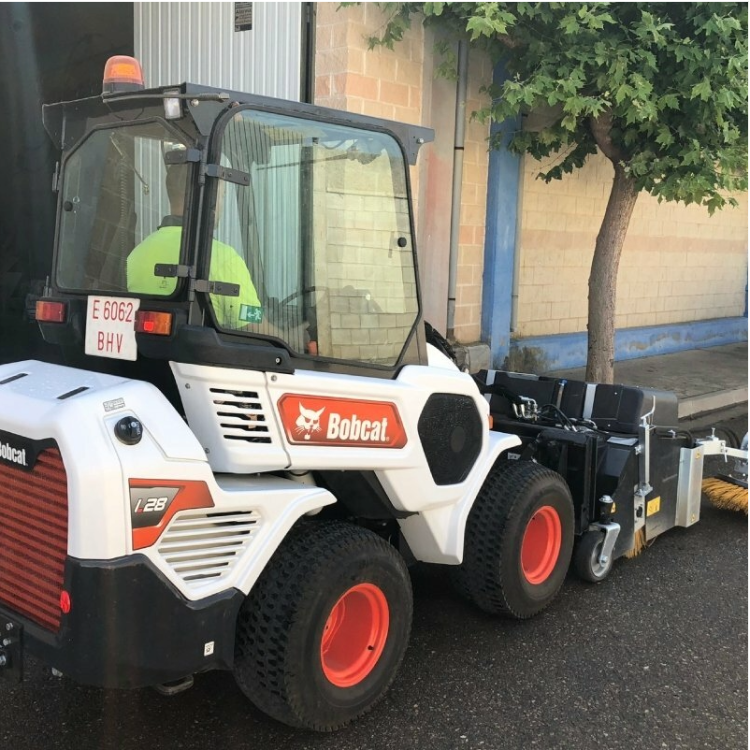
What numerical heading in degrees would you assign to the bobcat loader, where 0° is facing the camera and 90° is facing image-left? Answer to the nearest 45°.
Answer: approximately 225°
